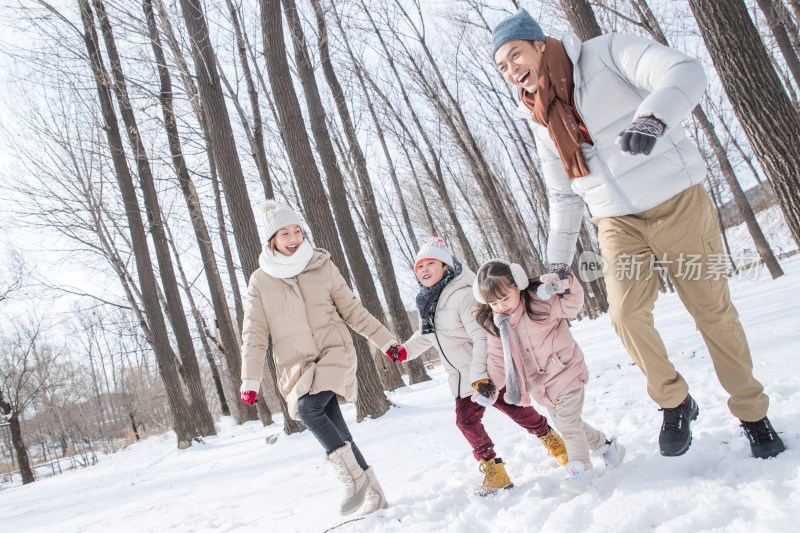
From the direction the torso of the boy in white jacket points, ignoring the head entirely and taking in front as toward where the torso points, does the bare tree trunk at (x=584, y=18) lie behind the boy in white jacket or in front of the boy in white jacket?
behind

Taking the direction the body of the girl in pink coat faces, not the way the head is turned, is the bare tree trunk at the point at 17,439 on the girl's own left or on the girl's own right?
on the girl's own right

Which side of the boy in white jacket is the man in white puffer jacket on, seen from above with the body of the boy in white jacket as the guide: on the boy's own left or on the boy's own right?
on the boy's own left

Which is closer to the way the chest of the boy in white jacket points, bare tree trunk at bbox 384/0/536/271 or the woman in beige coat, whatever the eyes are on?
the woman in beige coat

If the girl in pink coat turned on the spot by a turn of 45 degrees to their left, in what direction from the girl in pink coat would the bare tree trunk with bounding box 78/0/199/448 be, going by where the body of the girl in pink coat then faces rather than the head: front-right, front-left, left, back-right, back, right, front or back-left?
back-right

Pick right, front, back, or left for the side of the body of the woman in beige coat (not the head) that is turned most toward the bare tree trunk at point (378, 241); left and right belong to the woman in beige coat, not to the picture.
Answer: back

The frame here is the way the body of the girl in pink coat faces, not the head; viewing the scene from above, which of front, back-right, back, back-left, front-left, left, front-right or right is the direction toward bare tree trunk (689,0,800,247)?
back

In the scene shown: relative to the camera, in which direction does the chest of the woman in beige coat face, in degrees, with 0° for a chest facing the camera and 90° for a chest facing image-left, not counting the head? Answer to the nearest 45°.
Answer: approximately 0°

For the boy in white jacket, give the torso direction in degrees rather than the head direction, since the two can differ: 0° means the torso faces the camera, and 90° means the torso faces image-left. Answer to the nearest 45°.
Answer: approximately 45°

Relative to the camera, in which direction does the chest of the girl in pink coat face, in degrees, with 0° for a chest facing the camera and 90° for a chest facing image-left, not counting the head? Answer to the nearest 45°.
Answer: approximately 45°

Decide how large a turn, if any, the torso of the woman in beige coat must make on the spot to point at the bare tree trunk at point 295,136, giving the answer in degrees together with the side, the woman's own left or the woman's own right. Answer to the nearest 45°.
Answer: approximately 180°
